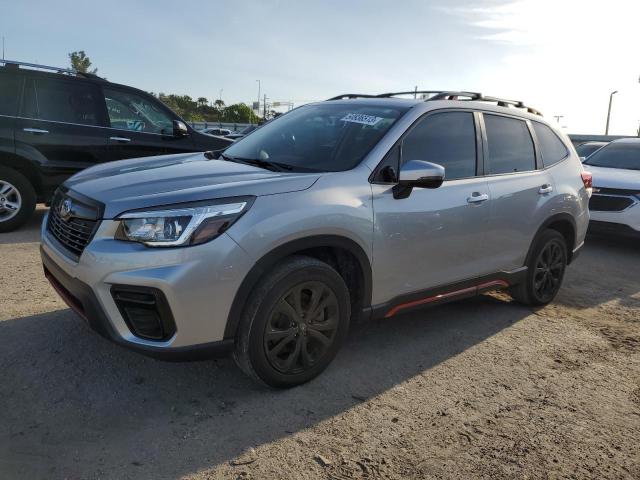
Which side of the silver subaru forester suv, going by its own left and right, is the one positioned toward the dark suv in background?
right

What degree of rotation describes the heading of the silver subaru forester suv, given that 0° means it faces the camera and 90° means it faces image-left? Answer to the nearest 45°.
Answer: approximately 45°

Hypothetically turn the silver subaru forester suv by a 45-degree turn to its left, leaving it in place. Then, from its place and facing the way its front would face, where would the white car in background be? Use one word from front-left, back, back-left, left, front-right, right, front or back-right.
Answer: back-left
